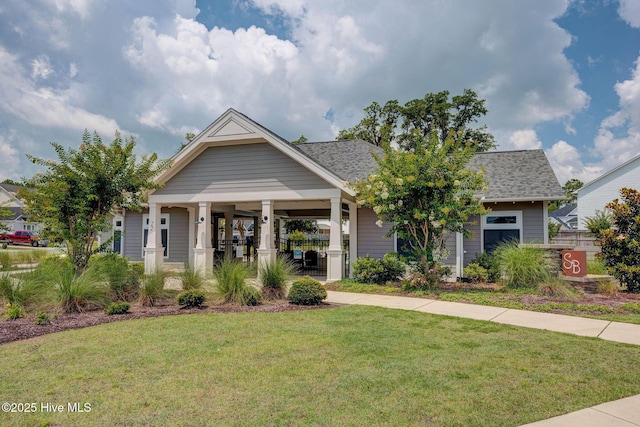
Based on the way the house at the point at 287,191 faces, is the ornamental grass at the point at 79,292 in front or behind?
in front

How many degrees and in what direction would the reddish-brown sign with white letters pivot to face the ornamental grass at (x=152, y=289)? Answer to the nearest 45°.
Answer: approximately 45° to its right

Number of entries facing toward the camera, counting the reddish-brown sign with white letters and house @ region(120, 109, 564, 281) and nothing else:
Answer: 2

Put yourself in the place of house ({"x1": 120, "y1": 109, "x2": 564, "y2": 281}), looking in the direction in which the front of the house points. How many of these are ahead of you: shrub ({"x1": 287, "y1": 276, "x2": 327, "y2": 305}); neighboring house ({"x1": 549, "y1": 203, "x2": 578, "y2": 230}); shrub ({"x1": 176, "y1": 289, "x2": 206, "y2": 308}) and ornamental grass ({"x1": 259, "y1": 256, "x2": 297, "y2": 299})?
3

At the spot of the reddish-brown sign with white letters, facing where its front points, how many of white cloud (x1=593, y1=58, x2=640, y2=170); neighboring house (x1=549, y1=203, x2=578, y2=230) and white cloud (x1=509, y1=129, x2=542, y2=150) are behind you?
3

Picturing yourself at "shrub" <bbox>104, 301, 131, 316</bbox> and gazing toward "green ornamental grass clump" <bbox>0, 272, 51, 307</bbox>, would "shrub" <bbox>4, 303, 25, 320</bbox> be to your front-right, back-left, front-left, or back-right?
front-left

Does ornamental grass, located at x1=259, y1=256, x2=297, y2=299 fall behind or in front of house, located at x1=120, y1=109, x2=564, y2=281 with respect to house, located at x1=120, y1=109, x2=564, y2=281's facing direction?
in front

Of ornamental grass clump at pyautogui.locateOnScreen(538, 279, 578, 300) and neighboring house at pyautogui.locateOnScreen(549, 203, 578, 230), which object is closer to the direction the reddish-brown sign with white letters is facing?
the ornamental grass clump

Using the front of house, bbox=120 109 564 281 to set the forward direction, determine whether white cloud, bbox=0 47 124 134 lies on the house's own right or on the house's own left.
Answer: on the house's own right

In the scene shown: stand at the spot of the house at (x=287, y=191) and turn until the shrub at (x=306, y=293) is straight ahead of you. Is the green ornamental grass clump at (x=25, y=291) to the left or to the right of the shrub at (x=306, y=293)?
right

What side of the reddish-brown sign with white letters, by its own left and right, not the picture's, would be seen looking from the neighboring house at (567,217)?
back

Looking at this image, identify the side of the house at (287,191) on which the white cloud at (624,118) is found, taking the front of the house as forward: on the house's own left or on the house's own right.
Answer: on the house's own left

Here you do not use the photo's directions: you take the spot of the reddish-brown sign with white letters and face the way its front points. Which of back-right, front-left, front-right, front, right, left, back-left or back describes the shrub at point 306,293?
front-right

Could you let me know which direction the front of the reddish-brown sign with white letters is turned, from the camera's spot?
facing the viewer

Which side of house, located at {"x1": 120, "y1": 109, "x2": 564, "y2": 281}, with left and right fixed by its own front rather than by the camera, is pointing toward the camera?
front
